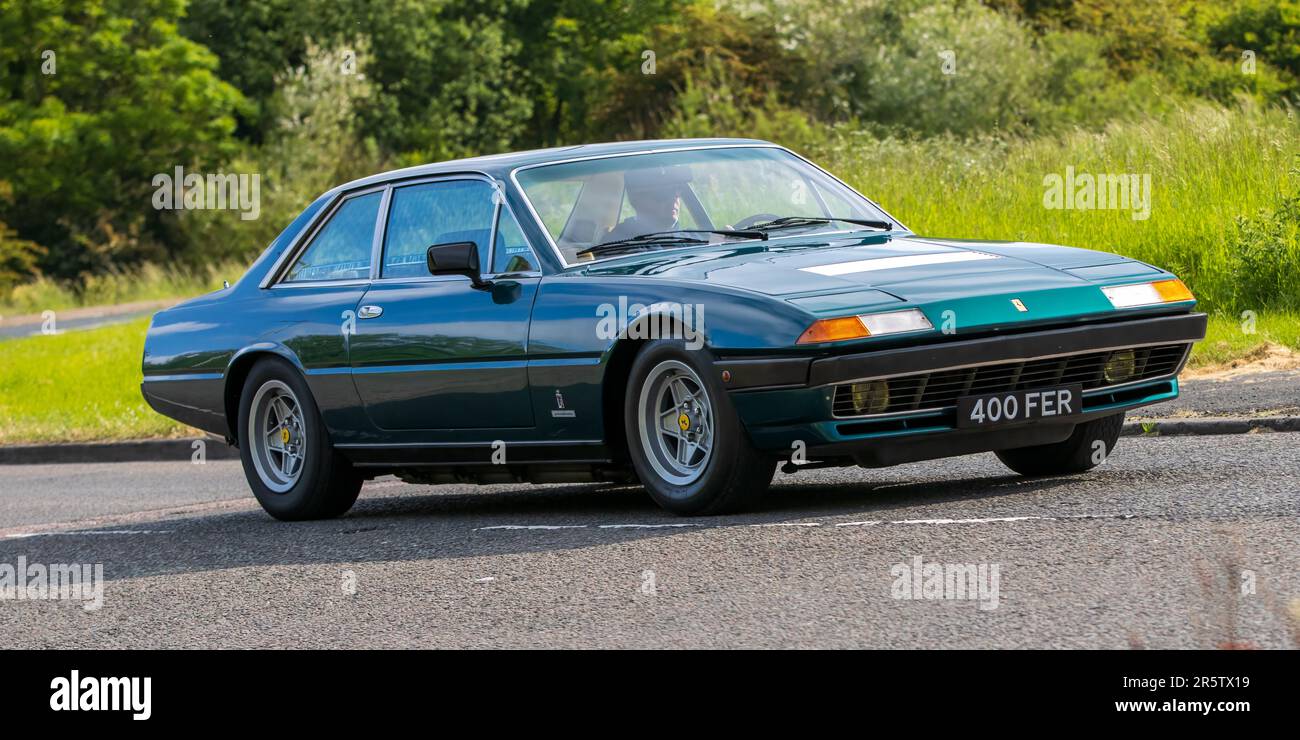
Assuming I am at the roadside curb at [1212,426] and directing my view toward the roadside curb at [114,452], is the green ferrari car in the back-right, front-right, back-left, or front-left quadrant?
front-left

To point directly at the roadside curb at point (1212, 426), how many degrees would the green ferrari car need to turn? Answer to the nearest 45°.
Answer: approximately 90° to its left

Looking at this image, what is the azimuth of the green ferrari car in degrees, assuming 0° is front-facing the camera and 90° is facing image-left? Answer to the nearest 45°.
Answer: approximately 315°

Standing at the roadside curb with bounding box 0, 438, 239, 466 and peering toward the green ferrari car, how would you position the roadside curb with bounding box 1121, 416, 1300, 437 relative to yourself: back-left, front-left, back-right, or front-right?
front-left

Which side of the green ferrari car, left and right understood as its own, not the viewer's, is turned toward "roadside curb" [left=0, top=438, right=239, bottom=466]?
back
